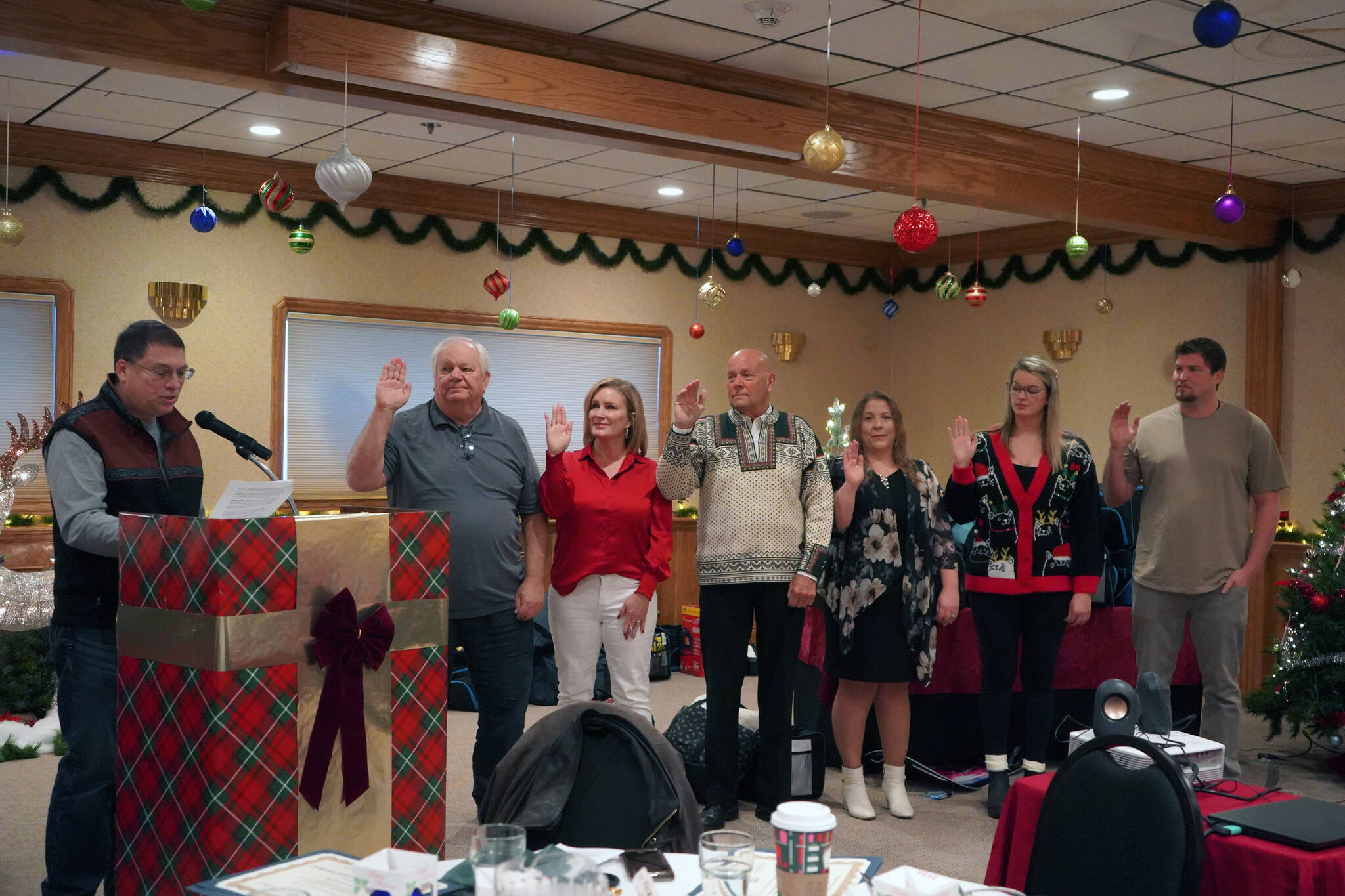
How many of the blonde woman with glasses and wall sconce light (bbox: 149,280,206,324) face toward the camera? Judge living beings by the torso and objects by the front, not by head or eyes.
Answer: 2

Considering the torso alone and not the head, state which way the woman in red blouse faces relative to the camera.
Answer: toward the camera

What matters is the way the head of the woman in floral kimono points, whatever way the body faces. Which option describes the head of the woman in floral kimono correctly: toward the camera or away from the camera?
toward the camera

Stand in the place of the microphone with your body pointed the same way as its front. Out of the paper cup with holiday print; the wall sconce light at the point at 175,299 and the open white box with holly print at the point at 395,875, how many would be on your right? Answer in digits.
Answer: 1

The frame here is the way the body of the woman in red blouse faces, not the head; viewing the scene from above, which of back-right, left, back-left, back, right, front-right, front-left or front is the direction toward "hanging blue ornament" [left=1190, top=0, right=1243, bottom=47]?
front-left

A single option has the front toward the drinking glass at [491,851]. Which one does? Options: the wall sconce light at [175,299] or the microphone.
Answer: the wall sconce light

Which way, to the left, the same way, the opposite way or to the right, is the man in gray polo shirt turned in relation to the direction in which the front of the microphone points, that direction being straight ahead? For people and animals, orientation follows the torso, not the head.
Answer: to the left

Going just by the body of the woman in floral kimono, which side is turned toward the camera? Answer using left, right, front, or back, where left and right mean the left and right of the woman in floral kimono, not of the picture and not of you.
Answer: front

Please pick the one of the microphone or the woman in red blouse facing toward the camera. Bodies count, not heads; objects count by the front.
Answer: the woman in red blouse

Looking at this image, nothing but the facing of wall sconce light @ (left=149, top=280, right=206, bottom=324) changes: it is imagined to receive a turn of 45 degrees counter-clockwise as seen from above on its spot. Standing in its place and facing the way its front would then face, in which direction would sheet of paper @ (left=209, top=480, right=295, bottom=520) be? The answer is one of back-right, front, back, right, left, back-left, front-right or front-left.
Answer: front-right

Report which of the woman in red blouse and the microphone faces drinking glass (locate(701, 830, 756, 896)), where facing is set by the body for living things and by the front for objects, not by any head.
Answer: the woman in red blouse

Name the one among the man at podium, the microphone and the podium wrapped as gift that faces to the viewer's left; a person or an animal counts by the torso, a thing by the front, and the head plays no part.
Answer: the microphone

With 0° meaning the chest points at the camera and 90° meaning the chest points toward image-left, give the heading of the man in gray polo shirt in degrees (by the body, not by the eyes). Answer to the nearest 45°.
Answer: approximately 0°

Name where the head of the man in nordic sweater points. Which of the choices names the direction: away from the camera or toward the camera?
toward the camera

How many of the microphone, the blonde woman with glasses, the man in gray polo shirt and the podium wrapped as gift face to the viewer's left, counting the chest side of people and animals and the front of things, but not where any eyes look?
1

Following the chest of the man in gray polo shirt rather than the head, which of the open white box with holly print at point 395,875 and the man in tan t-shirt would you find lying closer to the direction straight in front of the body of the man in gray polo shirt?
the open white box with holly print

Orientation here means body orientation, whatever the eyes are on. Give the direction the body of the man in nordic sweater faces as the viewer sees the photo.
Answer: toward the camera

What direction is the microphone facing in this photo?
to the viewer's left

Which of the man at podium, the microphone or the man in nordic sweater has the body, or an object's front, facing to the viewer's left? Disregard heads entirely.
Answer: the microphone
